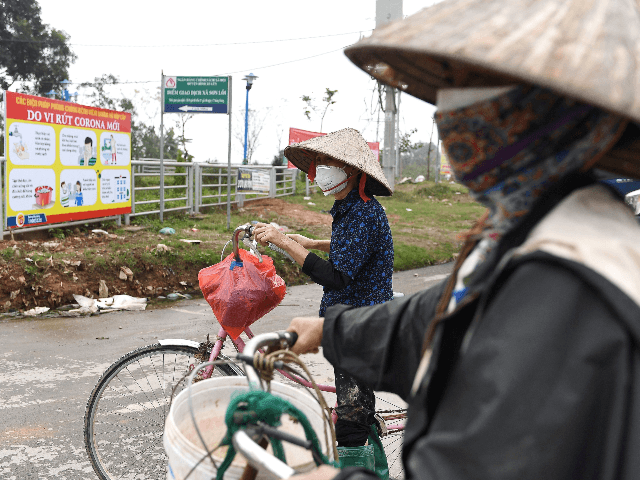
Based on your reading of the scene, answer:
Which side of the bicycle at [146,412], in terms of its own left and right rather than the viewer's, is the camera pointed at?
left

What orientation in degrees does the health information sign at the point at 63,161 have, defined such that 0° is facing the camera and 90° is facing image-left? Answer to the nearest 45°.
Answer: approximately 315°

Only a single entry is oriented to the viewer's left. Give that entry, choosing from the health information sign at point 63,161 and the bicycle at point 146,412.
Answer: the bicycle

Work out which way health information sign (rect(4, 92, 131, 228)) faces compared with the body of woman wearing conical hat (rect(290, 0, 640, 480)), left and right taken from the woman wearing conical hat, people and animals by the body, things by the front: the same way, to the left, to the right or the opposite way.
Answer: the opposite way

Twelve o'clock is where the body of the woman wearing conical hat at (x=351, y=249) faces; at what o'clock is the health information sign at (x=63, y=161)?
The health information sign is roughly at 2 o'clock from the woman wearing conical hat.

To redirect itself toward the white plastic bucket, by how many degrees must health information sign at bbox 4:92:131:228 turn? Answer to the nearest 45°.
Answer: approximately 45° to its right

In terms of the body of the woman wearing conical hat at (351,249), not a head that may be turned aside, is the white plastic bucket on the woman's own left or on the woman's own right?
on the woman's own left

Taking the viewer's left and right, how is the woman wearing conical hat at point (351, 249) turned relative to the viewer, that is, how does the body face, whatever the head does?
facing to the left of the viewer

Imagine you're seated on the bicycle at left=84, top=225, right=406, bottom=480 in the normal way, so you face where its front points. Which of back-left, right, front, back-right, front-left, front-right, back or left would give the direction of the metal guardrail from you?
right

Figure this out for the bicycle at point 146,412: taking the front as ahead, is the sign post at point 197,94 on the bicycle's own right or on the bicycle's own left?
on the bicycle's own right

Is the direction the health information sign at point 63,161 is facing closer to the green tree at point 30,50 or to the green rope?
the green rope
